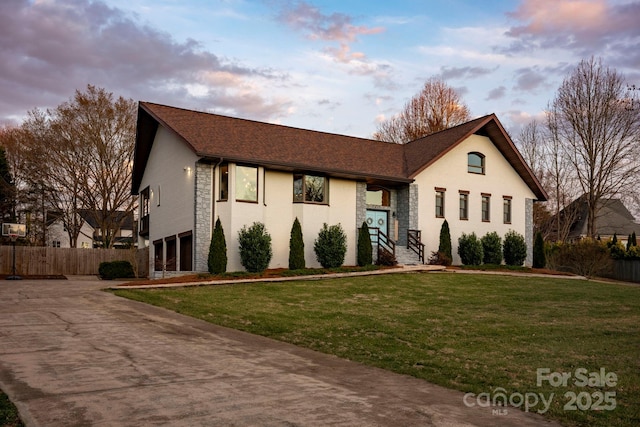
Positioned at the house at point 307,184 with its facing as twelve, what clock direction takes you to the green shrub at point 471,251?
The green shrub is roughly at 10 o'clock from the house.

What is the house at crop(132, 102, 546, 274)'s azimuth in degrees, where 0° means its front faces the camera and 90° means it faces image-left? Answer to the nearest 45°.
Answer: approximately 315°

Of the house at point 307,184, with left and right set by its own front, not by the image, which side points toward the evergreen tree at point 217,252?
right

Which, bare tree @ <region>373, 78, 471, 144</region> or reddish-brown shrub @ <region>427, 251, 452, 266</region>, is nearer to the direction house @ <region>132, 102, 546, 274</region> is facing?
the reddish-brown shrub

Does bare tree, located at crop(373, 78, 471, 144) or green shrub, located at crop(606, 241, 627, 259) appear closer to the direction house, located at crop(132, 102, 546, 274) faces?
the green shrub

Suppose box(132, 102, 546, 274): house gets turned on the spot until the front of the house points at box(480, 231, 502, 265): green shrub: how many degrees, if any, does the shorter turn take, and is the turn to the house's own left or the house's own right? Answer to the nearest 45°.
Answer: approximately 45° to the house's own left

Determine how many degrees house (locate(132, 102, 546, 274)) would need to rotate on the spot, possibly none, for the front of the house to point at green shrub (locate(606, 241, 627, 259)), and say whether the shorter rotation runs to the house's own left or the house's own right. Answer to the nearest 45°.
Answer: approximately 90° to the house's own left

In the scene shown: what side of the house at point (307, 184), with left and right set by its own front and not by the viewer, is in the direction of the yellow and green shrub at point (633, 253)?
left

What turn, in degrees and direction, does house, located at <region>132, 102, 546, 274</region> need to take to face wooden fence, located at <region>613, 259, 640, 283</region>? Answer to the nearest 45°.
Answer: approximately 90° to its left
